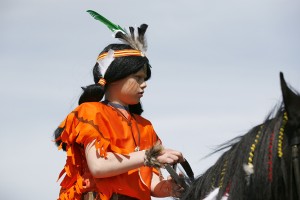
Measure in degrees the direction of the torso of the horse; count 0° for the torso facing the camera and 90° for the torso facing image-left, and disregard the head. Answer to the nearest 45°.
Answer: approximately 270°

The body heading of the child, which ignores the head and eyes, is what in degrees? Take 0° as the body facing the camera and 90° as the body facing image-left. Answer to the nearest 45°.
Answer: approximately 315°
